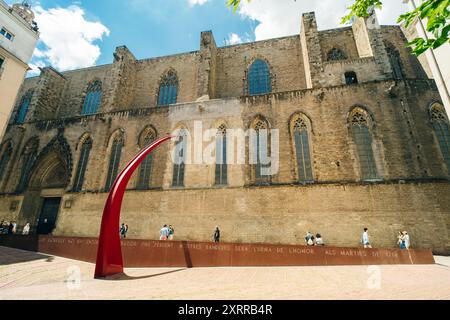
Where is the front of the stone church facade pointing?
toward the camera

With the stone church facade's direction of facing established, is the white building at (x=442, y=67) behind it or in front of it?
in front

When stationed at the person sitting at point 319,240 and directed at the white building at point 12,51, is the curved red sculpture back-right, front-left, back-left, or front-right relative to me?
front-left

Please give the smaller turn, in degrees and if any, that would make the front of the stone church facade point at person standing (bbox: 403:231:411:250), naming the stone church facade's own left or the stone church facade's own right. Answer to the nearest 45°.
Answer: approximately 45° to the stone church facade's own left

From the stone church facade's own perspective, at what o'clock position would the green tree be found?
The green tree is roughly at 12 o'clock from the stone church facade.

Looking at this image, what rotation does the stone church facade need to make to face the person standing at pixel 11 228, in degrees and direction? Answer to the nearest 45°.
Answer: approximately 90° to its right
